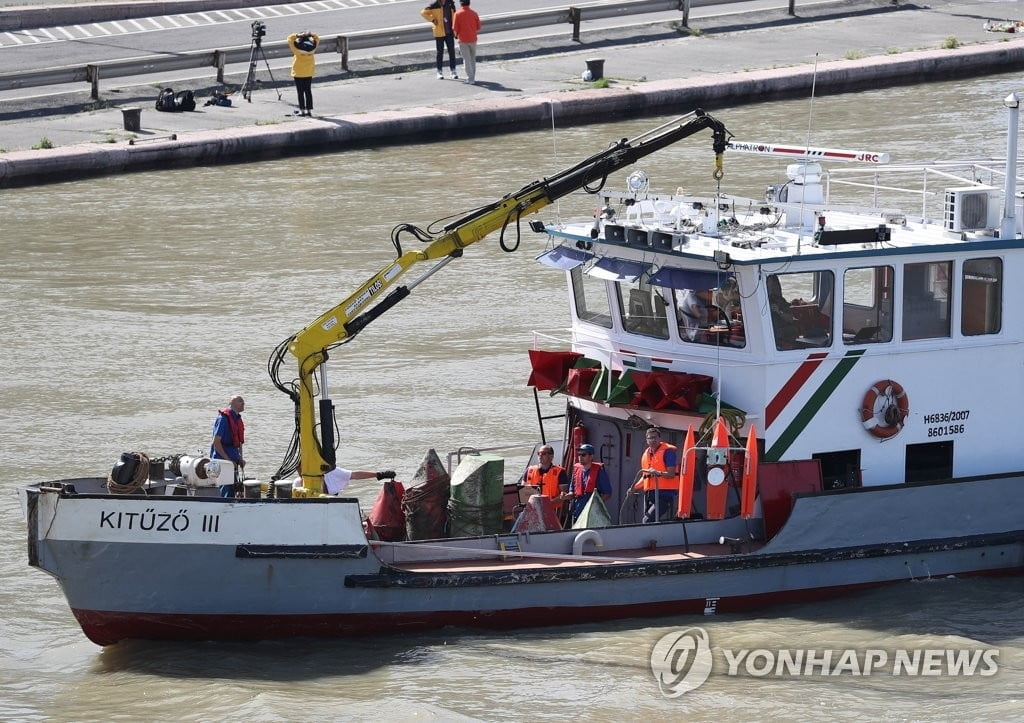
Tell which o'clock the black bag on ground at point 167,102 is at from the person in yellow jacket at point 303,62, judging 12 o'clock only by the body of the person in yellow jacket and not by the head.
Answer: The black bag on ground is roughly at 4 o'clock from the person in yellow jacket.

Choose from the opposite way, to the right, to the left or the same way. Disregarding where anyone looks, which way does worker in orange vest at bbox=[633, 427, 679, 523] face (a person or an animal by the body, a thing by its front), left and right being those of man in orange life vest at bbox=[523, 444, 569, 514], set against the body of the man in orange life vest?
the same way

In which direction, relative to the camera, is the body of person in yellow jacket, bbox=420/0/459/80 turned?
toward the camera

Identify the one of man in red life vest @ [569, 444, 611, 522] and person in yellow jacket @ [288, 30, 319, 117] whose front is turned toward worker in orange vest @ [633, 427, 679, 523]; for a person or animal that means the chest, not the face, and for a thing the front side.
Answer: the person in yellow jacket

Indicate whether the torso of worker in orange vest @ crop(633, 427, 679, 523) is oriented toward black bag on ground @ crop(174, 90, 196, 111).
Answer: no

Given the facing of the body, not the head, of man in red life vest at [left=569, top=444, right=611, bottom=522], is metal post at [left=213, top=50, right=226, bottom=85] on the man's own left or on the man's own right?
on the man's own right

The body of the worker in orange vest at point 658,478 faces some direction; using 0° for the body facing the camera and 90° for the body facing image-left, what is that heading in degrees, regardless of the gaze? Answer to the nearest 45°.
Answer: approximately 45°

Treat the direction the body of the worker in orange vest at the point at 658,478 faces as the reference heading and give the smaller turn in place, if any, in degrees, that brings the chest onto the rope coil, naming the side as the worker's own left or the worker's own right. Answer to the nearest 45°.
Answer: approximately 45° to the worker's own right

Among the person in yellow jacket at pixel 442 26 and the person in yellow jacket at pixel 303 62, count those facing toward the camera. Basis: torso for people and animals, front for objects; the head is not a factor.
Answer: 2

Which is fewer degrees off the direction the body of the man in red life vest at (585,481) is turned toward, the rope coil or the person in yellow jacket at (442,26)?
the rope coil

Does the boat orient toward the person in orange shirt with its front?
no

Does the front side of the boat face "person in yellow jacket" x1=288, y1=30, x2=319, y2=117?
no

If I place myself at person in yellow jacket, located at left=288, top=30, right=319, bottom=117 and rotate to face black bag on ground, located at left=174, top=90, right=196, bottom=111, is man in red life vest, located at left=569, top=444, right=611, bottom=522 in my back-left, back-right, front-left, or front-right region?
back-left
